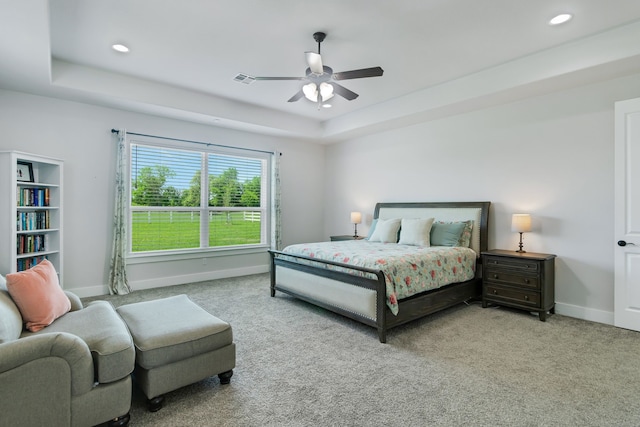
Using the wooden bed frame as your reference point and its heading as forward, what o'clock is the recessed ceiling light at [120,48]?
The recessed ceiling light is roughly at 1 o'clock from the wooden bed frame.

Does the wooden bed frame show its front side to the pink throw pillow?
yes

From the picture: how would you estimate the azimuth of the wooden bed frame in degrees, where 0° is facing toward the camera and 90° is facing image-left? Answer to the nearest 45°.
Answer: approximately 45°

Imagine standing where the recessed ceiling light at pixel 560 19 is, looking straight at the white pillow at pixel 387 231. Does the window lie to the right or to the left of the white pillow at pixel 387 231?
left

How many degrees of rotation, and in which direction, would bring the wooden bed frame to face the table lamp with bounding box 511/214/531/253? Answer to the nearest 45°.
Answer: approximately 135° to its left
